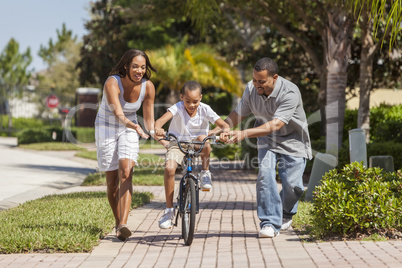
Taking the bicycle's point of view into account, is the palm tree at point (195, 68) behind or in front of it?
behind

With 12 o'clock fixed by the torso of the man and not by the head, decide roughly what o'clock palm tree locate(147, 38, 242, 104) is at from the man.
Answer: The palm tree is roughly at 4 o'clock from the man.

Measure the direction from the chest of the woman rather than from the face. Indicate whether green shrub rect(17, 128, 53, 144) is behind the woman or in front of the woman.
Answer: behind

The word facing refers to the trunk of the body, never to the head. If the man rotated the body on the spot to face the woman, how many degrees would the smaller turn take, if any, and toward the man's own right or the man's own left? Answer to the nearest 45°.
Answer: approximately 45° to the man's own right

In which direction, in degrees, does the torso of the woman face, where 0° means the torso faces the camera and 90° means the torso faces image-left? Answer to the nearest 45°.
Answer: approximately 315°

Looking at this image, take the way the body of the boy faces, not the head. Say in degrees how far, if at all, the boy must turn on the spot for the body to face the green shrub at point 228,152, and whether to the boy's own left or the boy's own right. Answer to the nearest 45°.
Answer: approximately 180°

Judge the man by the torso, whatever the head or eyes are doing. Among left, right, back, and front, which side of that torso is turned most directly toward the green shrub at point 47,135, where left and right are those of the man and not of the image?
right

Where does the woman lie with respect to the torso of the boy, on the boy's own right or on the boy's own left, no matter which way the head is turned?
on the boy's own right

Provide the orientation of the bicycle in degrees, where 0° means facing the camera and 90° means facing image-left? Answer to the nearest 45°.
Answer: approximately 0°
